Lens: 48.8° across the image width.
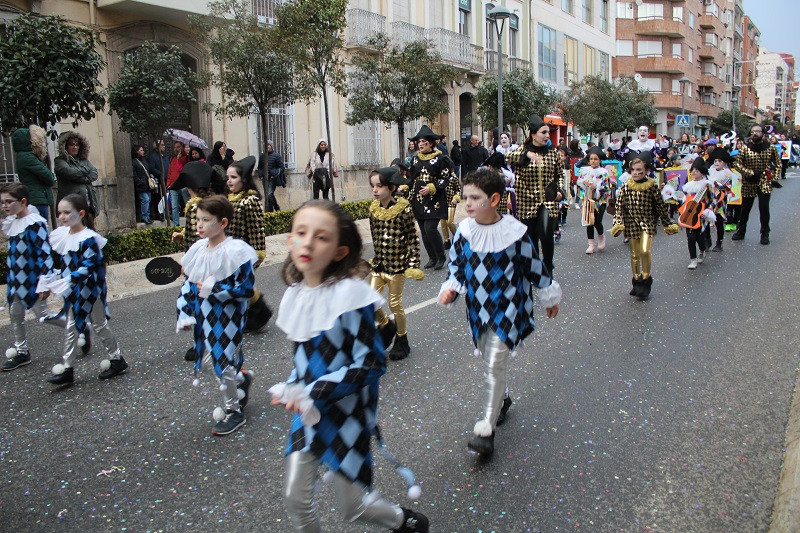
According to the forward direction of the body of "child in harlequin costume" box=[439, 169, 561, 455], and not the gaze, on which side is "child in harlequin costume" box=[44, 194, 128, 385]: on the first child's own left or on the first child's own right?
on the first child's own right

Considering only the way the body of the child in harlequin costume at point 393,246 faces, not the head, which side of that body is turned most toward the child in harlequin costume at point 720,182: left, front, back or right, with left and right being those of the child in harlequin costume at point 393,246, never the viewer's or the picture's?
back

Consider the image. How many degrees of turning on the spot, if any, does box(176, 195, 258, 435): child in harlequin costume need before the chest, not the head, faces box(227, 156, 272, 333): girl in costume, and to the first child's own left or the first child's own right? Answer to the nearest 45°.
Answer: approximately 135° to the first child's own right

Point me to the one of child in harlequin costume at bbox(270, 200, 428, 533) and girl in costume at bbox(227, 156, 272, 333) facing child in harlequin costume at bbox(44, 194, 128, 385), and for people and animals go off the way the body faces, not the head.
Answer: the girl in costume

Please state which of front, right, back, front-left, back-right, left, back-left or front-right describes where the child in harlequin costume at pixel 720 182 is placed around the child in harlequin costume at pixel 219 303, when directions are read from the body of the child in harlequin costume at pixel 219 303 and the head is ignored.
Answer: back

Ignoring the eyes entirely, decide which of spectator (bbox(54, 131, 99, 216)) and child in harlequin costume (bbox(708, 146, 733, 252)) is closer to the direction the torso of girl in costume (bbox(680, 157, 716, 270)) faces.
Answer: the spectator

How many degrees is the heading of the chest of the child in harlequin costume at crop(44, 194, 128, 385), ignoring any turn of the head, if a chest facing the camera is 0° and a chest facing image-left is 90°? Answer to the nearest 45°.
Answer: approximately 45°

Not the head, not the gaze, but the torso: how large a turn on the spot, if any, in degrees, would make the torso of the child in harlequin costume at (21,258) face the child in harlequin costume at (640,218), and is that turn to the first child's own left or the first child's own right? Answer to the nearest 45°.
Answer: approximately 135° to the first child's own left

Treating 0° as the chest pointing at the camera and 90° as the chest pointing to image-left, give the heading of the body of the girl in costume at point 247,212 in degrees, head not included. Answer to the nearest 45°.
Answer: approximately 45°
